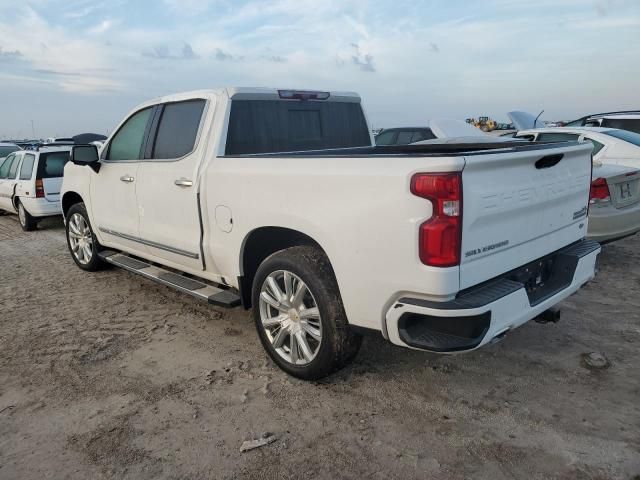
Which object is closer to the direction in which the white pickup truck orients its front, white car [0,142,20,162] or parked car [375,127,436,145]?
the white car

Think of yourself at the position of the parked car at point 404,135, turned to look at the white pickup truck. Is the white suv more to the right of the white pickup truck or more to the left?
right

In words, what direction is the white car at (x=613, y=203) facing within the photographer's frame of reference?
facing away from the viewer and to the left of the viewer

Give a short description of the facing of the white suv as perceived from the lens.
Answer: facing away from the viewer and to the left of the viewer

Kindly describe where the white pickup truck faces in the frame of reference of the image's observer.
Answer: facing away from the viewer and to the left of the viewer

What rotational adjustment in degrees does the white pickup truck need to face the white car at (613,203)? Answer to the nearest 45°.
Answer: approximately 90° to its right

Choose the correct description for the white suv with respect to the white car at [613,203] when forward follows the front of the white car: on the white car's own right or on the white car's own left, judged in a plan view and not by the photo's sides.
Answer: on the white car's own left

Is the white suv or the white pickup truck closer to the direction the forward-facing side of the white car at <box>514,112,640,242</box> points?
the white suv

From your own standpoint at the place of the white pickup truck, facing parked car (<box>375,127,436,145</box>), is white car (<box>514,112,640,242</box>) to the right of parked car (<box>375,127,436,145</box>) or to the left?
right

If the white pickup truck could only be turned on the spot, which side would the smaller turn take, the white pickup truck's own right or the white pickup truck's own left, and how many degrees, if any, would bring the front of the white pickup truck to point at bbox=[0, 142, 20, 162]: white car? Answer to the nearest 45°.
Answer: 0° — it already faces it

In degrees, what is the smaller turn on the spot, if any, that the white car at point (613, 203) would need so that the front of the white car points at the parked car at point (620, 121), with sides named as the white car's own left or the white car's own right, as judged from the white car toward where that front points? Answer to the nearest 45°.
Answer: approximately 45° to the white car's own right

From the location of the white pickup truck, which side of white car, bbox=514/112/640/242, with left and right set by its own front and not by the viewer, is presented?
left
